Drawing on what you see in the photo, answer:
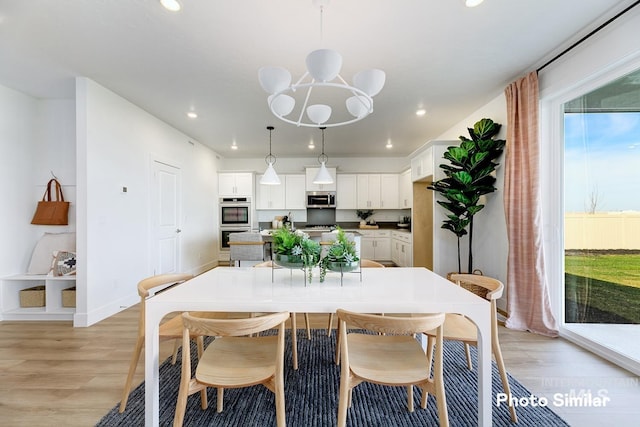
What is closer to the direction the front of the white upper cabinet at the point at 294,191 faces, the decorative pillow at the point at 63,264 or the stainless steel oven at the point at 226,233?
the decorative pillow

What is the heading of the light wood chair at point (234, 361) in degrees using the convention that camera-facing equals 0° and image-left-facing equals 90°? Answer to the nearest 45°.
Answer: approximately 180°

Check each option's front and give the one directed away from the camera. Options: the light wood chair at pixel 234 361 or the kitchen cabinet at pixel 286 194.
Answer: the light wood chair

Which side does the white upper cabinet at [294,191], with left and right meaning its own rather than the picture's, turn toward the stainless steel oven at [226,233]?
right

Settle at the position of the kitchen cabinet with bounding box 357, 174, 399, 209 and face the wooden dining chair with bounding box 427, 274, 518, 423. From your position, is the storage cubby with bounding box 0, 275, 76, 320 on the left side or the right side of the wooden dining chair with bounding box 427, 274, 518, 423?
right

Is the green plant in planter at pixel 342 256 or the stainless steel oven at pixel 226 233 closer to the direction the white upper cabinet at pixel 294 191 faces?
the green plant in planter

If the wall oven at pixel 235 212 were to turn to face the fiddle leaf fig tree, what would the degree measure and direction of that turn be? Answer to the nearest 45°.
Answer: approximately 45° to its left

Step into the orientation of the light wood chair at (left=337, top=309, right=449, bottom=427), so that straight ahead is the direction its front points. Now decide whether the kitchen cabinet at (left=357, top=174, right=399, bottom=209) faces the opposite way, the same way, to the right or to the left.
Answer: the opposite way
